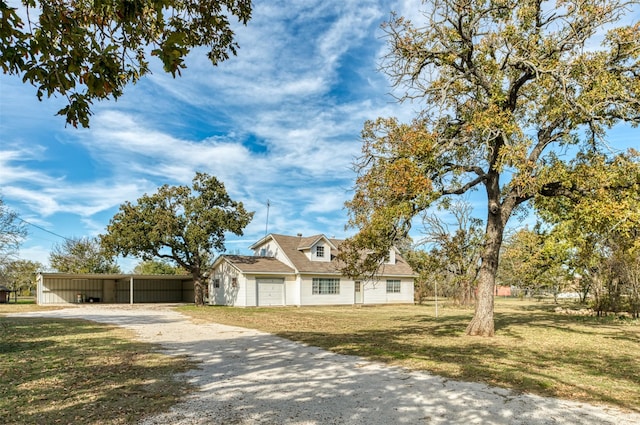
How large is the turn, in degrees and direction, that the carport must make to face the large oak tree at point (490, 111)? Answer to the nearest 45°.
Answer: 0° — it already faces it

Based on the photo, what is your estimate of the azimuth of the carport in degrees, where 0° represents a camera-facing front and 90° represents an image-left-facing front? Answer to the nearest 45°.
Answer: approximately 0°

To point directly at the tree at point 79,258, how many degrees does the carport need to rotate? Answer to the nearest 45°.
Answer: approximately 180°
